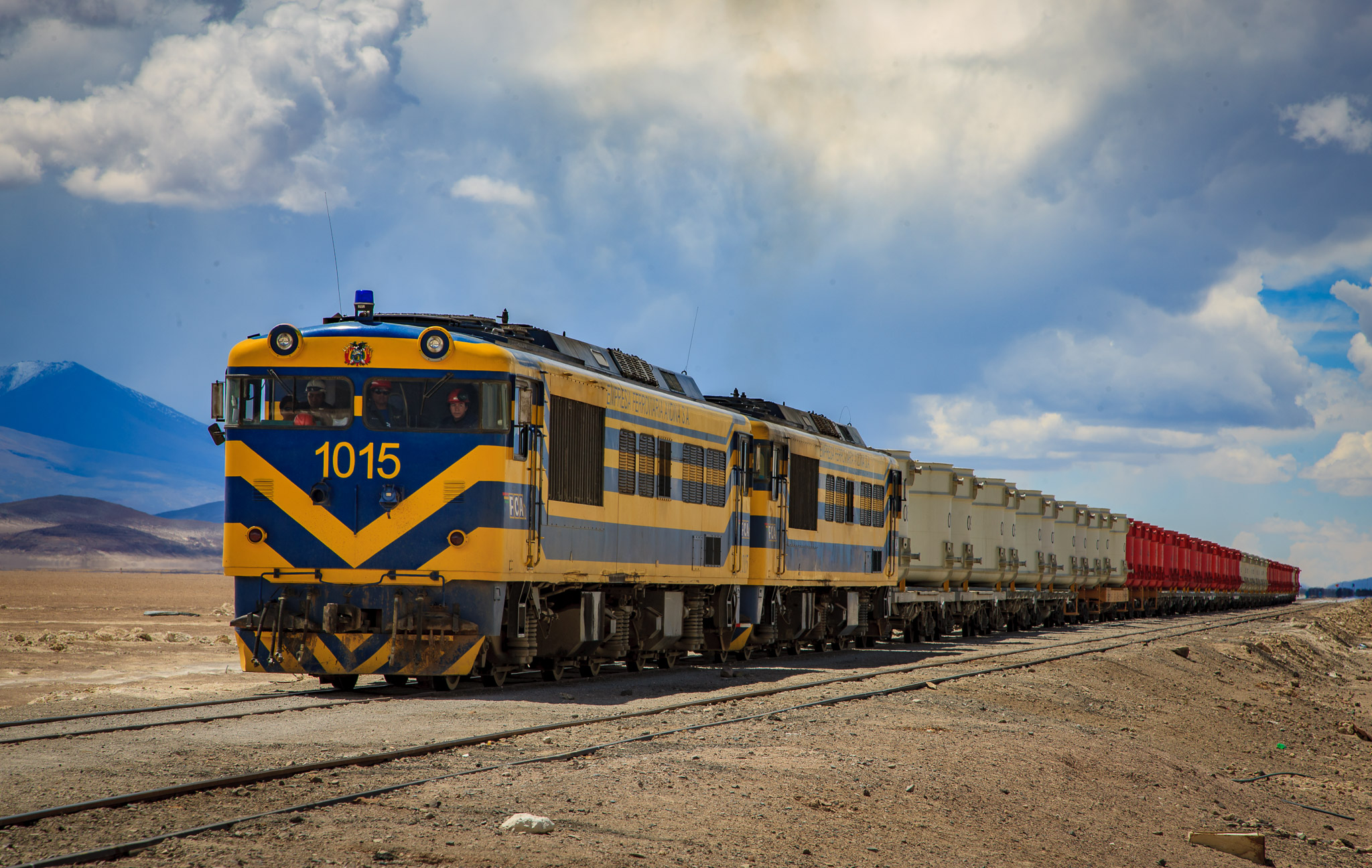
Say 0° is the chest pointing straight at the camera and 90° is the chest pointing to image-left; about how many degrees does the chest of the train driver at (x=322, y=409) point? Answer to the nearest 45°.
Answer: approximately 45°

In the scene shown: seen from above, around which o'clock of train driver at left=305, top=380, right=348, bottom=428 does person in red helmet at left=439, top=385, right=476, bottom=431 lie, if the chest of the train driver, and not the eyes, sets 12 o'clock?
The person in red helmet is roughly at 8 o'clock from the train driver.

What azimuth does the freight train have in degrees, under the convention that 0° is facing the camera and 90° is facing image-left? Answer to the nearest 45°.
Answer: approximately 45°
